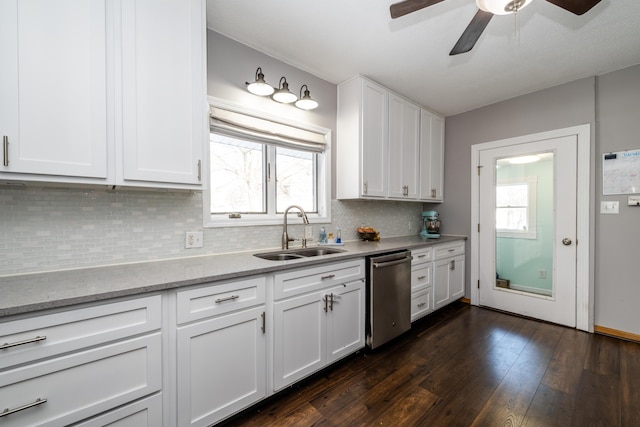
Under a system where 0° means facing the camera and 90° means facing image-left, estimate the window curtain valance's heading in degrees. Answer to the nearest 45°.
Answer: approximately 315°

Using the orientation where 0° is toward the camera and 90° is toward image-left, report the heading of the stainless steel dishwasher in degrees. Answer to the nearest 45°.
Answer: approximately 315°

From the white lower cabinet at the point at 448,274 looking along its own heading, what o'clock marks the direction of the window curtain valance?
The window curtain valance is roughly at 3 o'clock from the white lower cabinet.

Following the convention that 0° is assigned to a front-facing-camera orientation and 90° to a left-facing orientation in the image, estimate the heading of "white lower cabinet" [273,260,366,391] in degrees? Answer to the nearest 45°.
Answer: approximately 315°

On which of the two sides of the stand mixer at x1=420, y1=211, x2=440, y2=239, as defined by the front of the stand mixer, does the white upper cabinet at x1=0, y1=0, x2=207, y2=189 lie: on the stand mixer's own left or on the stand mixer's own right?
on the stand mixer's own right

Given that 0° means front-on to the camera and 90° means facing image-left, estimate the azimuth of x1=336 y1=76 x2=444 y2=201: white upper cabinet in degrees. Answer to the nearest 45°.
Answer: approximately 315°

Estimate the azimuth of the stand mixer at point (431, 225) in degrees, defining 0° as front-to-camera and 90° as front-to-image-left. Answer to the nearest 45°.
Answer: approximately 315°

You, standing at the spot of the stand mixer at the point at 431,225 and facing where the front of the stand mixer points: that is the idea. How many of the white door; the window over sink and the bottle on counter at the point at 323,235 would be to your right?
2

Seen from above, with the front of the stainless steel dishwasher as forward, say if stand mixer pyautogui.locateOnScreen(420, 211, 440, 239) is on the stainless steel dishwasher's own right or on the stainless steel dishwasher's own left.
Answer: on the stainless steel dishwasher's own left

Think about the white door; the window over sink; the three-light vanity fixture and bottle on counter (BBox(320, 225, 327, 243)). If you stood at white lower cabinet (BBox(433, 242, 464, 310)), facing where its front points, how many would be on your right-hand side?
3

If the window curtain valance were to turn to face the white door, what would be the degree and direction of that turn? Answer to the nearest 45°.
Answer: approximately 45° to its left

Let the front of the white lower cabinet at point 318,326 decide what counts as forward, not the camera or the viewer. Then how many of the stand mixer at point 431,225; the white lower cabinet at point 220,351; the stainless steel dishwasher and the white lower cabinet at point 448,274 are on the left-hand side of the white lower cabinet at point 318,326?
3
